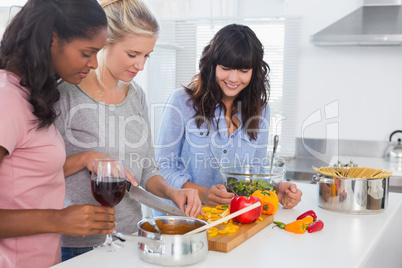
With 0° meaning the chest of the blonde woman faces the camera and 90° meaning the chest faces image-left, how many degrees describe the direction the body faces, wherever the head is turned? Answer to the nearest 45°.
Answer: approximately 315°

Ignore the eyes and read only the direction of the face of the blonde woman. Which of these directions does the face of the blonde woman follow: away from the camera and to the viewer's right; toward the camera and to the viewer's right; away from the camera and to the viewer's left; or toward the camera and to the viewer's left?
toward the camera and to the viewer's right

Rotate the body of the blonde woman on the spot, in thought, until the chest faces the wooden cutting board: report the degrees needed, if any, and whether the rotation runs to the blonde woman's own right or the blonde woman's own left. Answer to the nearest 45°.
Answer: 0° — they already face it

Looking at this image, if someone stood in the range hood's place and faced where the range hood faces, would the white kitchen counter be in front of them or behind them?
in front

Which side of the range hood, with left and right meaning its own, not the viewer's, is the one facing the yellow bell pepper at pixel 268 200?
front

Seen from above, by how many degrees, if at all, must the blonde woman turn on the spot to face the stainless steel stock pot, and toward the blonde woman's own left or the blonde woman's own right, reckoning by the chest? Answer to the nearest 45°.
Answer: approximately 45° to the blonde woman's own left

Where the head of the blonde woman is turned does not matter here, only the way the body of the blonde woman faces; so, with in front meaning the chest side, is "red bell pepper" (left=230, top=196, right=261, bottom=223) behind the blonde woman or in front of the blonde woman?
in front

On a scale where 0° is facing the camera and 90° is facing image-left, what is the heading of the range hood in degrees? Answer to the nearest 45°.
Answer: approximately 0°

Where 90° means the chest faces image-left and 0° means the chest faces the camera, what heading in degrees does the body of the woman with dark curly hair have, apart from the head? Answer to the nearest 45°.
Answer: approximately 270°
